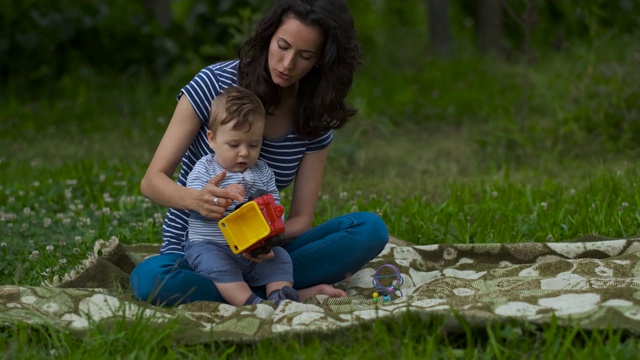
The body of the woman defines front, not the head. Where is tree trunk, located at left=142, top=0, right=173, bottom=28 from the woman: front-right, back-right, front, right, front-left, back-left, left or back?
back

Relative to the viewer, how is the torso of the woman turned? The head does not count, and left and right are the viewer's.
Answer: facing the viewer
